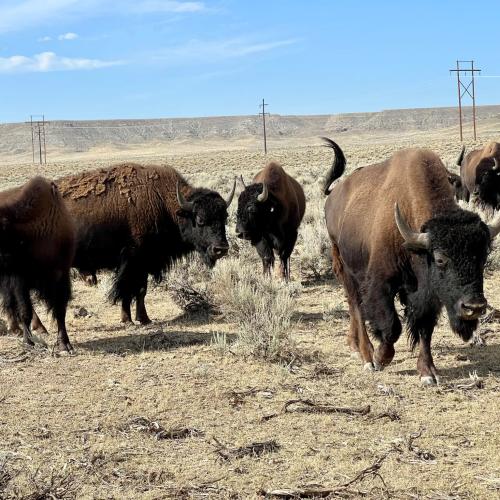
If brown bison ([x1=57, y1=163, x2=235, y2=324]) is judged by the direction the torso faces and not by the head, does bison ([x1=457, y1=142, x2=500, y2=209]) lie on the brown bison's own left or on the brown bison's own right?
on the brown bison's own left

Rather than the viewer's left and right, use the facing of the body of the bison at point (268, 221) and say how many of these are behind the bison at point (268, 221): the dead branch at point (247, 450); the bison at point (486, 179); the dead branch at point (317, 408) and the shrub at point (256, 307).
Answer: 1

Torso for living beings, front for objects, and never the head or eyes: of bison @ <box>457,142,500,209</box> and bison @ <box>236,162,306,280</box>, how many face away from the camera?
0

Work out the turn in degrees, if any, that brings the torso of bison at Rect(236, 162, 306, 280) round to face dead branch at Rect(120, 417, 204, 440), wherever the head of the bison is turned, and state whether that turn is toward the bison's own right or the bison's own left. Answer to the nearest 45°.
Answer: approximately 45° to the bison's own left

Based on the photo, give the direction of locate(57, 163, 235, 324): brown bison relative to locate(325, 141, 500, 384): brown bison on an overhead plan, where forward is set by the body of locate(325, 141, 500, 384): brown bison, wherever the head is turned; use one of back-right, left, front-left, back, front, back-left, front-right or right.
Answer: back

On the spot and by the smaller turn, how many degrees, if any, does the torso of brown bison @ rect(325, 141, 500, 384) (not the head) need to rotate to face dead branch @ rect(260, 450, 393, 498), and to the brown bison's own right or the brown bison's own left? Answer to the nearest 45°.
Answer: approximately 45° to the brown bison's own right

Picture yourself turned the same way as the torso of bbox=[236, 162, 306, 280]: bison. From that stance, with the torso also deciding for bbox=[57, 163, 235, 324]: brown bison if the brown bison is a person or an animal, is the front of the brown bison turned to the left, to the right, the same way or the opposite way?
to the left

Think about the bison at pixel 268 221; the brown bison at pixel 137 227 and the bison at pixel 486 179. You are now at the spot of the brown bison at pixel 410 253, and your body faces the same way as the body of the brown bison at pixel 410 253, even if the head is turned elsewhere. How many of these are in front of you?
0

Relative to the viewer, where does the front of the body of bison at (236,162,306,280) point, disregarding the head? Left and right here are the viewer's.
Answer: facing the viewer and to the left of the viewer

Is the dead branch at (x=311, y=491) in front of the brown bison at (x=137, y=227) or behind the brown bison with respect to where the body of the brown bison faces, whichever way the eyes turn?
in front

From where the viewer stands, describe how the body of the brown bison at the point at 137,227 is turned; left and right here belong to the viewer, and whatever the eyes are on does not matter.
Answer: facing the viewer and to the right of the viewer

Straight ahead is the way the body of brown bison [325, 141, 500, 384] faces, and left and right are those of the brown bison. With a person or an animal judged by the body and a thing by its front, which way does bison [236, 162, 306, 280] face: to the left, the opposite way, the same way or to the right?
to the right

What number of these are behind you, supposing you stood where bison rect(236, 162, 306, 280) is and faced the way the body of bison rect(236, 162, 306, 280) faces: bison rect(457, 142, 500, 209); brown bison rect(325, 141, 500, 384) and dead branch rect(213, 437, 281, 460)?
1

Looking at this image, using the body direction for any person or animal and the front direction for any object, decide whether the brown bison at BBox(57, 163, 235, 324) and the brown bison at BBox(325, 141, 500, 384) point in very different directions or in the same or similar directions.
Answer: same or similar directions

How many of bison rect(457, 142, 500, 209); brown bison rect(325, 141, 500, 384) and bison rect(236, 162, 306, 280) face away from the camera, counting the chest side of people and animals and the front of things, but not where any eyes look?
0
